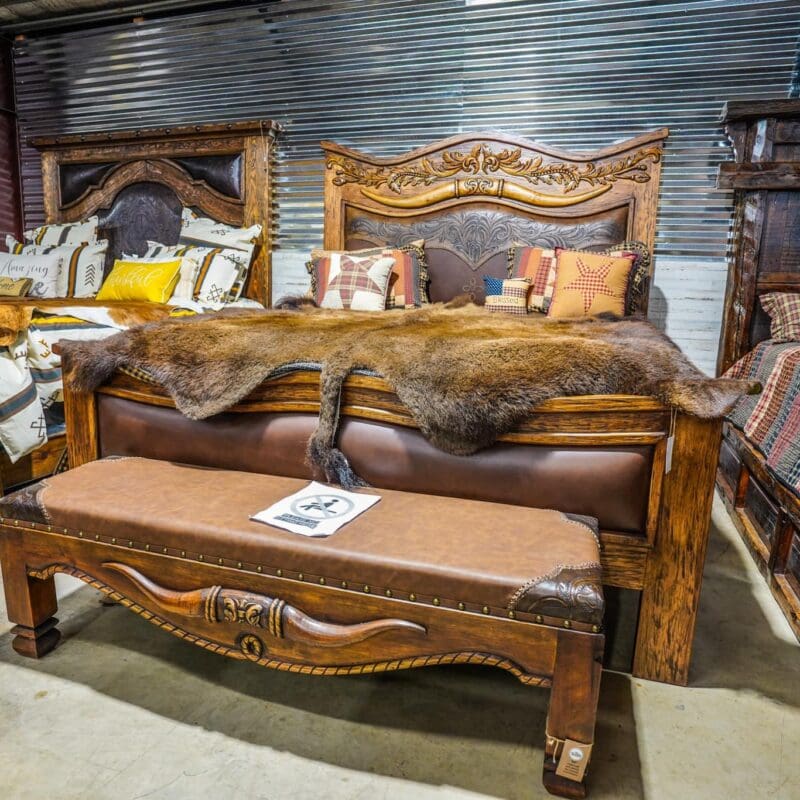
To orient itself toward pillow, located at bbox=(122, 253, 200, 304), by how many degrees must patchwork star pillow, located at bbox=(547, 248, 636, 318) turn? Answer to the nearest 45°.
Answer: approximately 90° to its right

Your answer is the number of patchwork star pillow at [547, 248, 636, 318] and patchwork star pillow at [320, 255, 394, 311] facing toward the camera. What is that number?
2

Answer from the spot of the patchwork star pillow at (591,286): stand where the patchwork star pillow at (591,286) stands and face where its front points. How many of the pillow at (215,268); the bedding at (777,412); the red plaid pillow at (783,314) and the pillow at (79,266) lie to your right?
2

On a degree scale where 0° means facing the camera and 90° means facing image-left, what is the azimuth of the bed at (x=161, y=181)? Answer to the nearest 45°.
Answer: approximately 45°

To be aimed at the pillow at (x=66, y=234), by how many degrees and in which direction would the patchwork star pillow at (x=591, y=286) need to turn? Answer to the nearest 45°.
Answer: approximately 90° to its right

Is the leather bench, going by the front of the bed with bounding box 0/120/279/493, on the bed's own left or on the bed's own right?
on the bed's own left

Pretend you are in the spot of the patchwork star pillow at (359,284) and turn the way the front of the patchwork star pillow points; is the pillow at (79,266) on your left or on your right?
on your right

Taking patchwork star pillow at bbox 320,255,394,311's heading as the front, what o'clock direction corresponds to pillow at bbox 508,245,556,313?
The pillow is roughly at 9 o'clock from the patchwork star pillow.

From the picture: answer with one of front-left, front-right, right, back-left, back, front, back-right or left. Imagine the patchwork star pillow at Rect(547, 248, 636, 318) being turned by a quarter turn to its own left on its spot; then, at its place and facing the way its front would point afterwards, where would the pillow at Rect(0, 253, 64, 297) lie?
back

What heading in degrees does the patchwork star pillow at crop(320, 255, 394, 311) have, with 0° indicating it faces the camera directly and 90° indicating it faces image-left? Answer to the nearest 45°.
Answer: approximately 0°

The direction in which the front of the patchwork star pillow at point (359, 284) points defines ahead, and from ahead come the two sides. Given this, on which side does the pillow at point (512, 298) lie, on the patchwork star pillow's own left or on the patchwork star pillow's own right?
on the patchwork star pillow's own left
